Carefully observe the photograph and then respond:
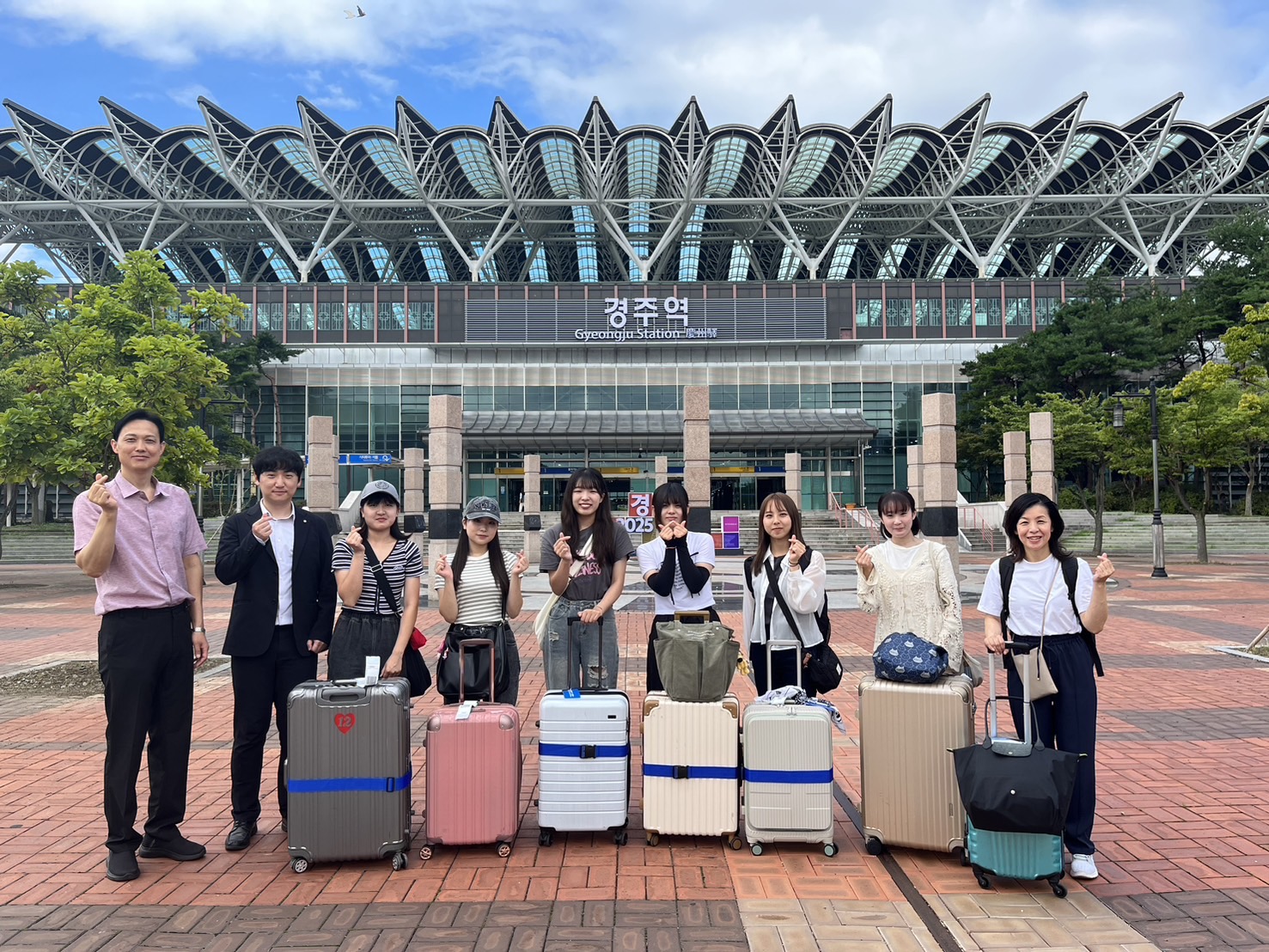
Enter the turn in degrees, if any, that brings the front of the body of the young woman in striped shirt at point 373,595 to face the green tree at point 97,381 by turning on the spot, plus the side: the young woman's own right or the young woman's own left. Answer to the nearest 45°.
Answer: approximately 180°

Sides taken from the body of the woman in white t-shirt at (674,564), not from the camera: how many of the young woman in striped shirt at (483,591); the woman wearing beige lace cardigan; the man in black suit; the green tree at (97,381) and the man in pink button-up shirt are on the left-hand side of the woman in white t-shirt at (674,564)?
1

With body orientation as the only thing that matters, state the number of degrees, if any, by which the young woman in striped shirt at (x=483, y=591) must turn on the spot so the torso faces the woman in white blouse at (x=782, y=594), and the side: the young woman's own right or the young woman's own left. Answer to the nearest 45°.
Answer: approximately 90° to the young woman's own left

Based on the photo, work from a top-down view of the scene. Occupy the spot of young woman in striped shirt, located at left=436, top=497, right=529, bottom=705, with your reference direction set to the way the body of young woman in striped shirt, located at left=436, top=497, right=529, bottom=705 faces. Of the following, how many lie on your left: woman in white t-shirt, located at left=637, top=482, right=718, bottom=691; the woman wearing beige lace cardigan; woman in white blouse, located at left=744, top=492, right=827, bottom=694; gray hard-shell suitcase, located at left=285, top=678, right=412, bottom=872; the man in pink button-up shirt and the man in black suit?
3

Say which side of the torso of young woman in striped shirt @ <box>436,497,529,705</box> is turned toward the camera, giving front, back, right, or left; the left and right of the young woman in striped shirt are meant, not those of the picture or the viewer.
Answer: front

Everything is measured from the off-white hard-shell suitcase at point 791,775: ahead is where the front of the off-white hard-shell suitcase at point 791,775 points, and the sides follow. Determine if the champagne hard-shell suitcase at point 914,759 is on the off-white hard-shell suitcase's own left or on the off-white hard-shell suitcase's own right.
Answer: on the off-white hard-shell suitcase's own left

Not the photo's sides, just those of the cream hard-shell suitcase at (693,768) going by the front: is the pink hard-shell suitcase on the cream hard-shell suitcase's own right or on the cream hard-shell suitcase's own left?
on the cream hard-shell suitcase's own right

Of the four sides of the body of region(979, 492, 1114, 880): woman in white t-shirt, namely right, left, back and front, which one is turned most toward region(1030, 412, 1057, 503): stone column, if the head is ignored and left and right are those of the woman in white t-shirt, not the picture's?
back

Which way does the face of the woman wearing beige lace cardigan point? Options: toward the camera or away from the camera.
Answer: toward the camera

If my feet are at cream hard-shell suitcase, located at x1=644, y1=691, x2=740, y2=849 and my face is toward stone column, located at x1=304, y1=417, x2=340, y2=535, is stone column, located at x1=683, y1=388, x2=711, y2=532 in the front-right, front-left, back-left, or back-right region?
front-right

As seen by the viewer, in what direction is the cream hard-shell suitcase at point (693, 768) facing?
toward the camera

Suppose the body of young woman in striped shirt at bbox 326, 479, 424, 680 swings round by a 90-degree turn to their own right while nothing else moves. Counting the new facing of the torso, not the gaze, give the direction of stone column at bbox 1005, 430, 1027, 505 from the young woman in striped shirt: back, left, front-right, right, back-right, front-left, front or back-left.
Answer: back-right

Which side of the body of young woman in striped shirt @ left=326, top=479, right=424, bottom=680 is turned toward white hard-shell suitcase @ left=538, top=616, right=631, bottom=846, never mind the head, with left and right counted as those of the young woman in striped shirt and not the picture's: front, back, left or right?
left

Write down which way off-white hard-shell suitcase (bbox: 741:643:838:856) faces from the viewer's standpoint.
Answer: facing the viewer
